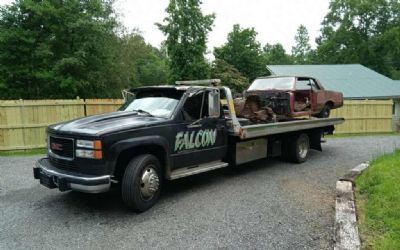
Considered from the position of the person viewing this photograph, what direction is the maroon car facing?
facing the viewer and to the left of the viewer

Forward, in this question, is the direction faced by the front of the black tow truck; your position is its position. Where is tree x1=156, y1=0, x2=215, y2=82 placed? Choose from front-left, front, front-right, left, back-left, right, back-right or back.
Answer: back-right

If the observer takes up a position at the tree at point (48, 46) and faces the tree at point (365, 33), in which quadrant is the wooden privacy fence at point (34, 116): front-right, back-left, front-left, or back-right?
back-right

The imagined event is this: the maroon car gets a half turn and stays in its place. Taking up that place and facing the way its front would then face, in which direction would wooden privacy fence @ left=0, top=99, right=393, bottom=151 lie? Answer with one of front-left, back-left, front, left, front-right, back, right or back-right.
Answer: back-left

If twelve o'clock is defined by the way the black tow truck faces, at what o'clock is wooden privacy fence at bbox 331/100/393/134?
The wooden privacy fence is roughly at 6 o'clock from the black tow truck.

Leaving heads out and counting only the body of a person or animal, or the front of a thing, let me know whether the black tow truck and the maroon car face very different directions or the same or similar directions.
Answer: same or similar directions

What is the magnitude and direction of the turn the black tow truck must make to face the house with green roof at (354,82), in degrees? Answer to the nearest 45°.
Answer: approximately 180°

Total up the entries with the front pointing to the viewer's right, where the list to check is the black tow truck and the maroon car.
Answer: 0

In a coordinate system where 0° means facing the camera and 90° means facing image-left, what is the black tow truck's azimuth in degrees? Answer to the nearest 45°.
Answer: approximately 45°
